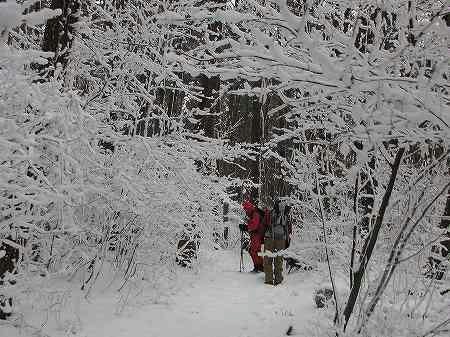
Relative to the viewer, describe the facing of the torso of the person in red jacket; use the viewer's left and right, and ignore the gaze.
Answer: facing to the left of the viewer

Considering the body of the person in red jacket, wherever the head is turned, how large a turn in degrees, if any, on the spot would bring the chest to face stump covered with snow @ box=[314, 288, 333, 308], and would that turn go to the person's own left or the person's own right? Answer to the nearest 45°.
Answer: approximately 90° to the person's own left

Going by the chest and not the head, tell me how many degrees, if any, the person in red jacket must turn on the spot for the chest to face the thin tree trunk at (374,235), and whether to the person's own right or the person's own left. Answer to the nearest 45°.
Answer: approximately 90° to the person's own left
